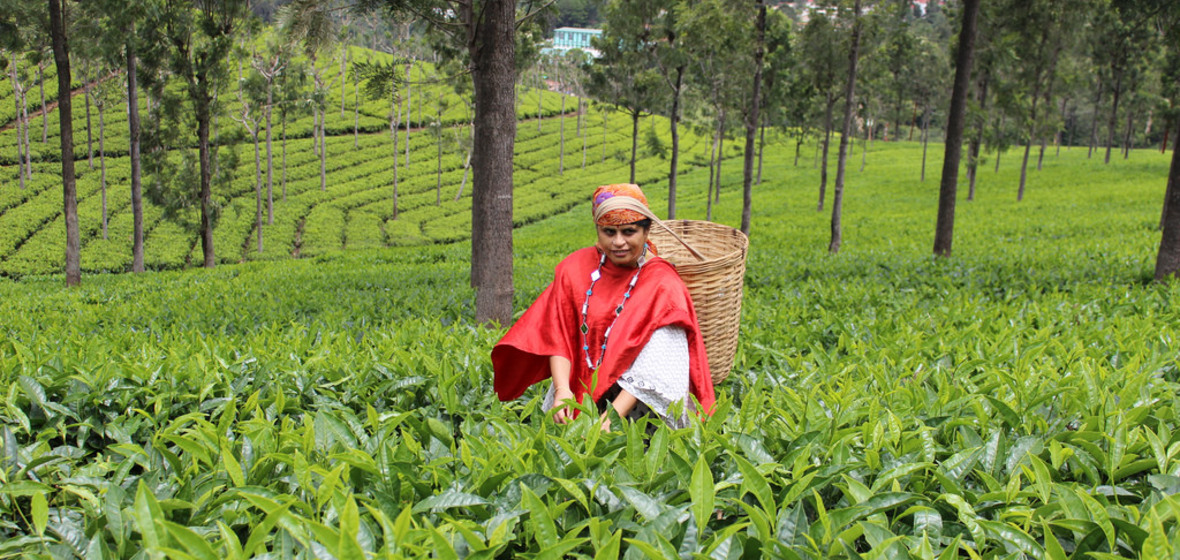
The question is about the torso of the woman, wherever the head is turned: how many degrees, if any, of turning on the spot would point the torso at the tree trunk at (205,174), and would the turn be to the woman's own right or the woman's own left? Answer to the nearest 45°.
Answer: approximately 90° to the woman's own right

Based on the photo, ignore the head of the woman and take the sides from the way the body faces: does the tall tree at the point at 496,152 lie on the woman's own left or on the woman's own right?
on the woman's own right

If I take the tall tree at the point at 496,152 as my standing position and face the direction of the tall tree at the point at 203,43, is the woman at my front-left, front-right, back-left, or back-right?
back-left

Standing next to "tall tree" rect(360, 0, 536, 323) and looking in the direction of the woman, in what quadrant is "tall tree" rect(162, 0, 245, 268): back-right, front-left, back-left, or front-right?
back-right

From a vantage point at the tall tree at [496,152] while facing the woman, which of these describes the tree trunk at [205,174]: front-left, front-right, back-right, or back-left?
back-right

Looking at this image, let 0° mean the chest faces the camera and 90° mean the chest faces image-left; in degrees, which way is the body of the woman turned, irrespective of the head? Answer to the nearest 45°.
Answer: approximately 45°

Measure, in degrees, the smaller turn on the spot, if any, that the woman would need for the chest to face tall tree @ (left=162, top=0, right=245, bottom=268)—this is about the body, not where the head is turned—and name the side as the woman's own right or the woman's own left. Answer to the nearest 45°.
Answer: approximately 90° to the woman's own right
